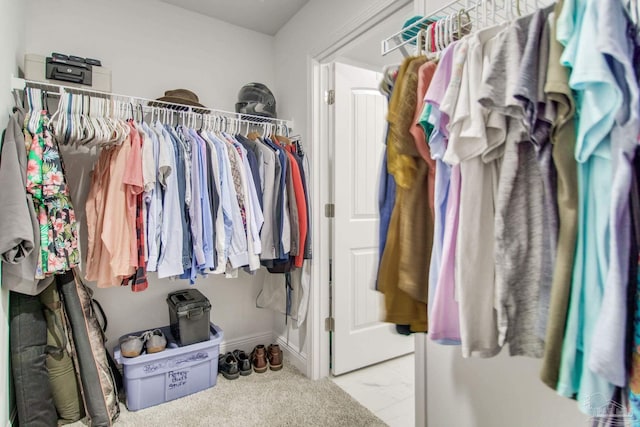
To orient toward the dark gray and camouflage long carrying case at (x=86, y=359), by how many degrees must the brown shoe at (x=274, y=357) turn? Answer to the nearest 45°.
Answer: approximately 45° to its right

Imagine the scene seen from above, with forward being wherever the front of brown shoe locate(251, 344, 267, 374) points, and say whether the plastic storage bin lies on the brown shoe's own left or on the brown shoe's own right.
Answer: on the brown shoe's own right

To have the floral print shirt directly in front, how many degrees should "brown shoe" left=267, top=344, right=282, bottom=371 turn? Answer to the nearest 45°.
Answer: approximately 90° to its left

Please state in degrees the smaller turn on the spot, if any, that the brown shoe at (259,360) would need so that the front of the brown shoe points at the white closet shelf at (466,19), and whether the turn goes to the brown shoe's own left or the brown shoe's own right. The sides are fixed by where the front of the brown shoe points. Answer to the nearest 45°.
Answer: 0° — it already faces it

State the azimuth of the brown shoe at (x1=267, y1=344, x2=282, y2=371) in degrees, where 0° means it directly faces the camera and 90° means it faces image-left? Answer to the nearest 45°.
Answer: approximately 180°

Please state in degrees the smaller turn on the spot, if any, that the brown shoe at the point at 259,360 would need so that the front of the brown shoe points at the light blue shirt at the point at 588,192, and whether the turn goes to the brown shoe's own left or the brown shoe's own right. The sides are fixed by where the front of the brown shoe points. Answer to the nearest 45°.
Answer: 0° — it already faces it
